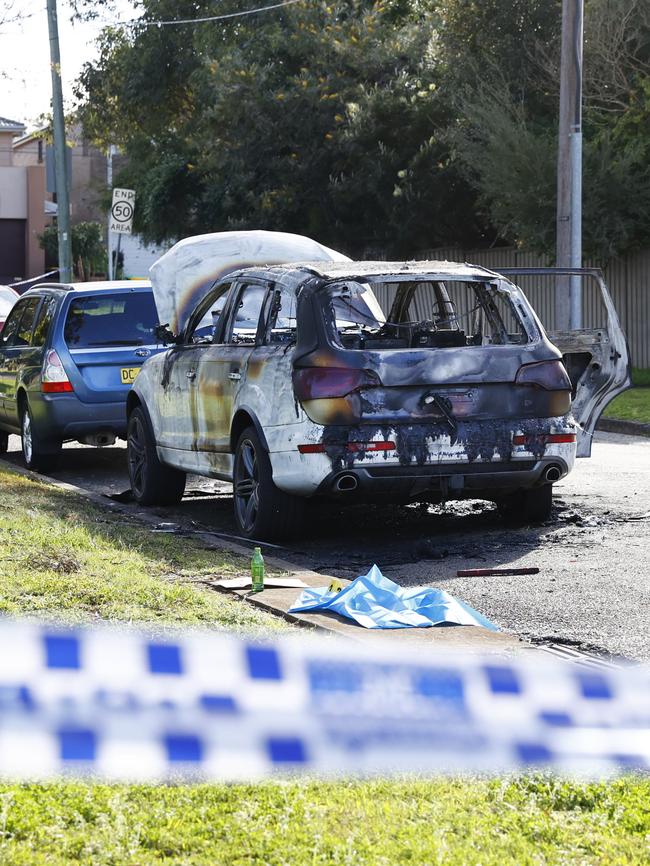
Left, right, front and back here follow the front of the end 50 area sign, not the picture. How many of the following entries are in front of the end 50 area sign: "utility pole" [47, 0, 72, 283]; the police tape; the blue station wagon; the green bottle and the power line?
3

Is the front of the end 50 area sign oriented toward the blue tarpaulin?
yes

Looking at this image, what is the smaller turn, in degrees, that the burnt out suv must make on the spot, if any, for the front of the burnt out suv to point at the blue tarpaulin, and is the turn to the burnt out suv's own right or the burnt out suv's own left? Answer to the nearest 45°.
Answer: approximately 135° to the burnt out suv's own left

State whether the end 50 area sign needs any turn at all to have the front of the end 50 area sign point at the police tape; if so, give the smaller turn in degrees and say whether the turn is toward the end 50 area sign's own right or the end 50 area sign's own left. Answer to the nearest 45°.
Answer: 0° — it already faces it

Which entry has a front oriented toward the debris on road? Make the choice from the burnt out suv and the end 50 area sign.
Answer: the end 50 area sign

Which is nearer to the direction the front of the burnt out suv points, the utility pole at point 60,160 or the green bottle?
the utility pole

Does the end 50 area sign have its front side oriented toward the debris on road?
yes

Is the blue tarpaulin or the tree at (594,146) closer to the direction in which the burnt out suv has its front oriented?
the tree

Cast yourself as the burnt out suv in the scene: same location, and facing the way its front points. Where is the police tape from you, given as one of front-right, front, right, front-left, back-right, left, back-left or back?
back-left

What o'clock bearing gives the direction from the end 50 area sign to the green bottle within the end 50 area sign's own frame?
The green bottle is roughly at 12 o'clock from the end 50 area sign.

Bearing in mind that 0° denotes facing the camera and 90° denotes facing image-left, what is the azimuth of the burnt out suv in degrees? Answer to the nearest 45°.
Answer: approximately 135°

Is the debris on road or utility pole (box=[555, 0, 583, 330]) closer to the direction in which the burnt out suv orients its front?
the utility pole

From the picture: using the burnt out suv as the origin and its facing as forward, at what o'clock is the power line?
The power line is roughly at 1 o'clock from the burnt out suv.

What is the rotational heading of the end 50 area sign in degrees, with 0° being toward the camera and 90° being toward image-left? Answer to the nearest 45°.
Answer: approximately 0°
